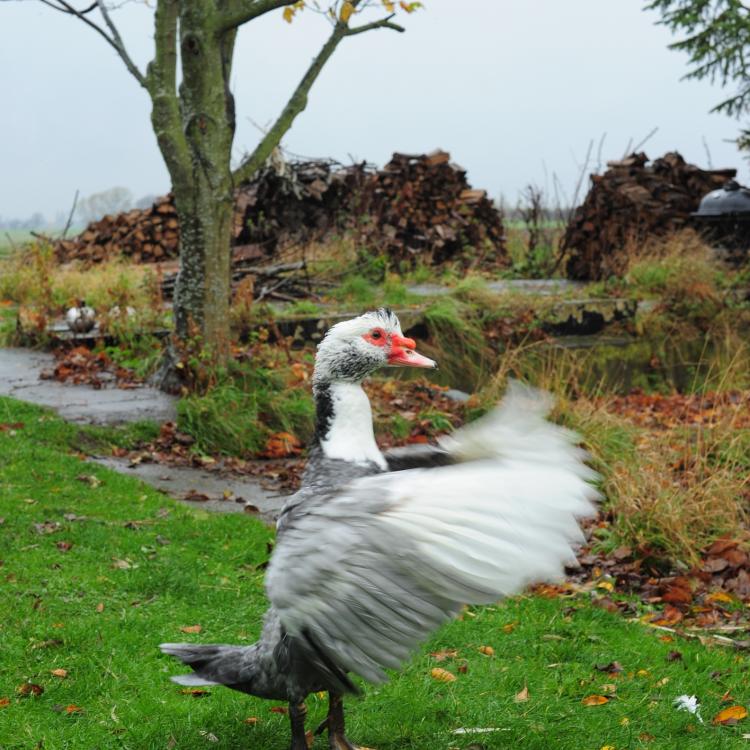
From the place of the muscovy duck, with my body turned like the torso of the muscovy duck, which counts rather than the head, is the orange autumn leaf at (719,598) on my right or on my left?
on my left

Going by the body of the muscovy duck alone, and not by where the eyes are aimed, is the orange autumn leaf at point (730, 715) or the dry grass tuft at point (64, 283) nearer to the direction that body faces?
the orange autumn leaf

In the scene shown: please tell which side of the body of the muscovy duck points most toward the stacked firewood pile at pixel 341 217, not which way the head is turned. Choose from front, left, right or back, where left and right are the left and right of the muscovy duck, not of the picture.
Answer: left

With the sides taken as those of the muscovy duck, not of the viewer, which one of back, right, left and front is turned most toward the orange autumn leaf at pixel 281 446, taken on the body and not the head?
left

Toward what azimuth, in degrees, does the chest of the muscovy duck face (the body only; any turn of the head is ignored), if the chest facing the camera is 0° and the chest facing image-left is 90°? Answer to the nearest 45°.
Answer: approximately 270°

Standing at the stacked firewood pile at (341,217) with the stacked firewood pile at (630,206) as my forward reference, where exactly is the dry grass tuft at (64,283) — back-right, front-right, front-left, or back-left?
back-right

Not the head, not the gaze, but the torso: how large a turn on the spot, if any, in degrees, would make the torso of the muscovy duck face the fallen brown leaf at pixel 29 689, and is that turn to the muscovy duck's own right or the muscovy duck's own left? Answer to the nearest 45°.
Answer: approximately 135° to the muscovy duck's own left

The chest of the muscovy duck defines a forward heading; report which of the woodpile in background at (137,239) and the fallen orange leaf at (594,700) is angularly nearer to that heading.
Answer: the fallen orange leaf

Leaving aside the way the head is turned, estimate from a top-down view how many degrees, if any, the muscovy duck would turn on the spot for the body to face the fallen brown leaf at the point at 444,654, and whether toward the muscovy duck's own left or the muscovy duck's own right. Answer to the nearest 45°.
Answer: approximately 90° to the muscovy duck's own left
